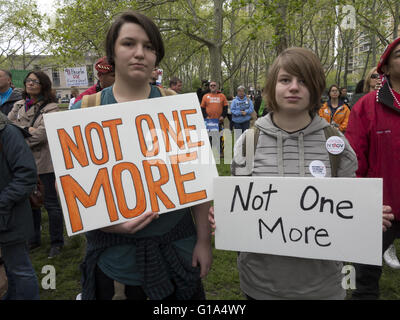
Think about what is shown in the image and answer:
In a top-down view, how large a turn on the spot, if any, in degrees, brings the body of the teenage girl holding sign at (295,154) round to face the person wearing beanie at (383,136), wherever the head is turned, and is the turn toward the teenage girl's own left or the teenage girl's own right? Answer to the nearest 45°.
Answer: approximately 135° to the teenage girl's own left

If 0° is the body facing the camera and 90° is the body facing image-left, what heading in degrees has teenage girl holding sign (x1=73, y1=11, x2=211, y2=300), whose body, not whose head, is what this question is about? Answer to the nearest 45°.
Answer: approximately 0°

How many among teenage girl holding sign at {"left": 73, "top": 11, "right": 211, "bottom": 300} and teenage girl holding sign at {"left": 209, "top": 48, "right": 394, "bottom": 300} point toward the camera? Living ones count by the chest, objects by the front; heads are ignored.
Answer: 2

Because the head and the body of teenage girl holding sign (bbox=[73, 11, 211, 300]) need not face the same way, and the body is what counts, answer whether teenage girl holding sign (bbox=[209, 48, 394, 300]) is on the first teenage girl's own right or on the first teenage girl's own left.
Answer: on the first teenage girl's own left

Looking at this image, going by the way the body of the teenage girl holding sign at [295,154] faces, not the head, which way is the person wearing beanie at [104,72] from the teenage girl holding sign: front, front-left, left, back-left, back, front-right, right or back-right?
back-right
